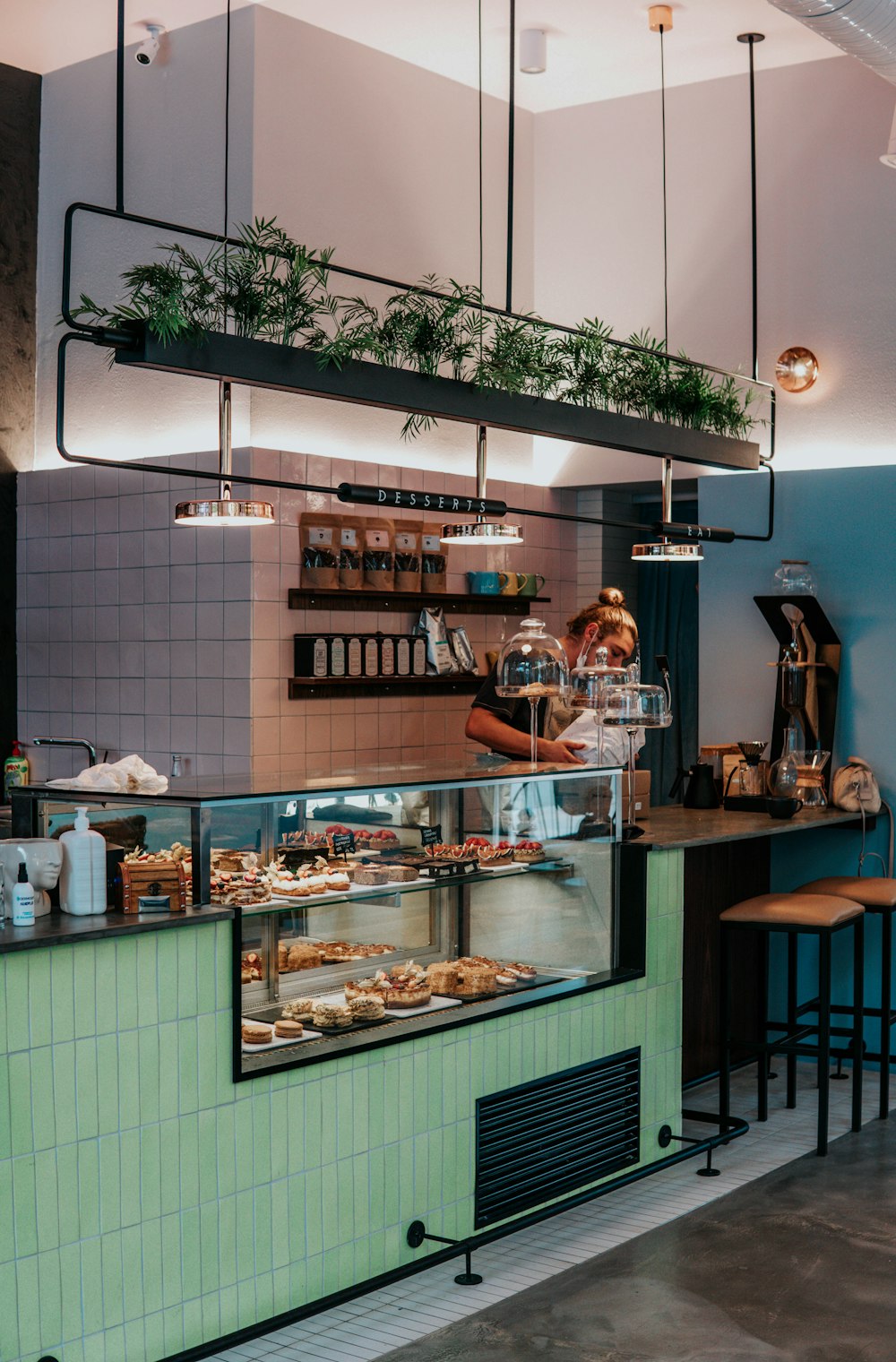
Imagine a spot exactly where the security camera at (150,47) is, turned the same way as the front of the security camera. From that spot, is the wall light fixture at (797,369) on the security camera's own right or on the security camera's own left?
on the security camera's own left

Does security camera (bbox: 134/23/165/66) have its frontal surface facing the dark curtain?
no

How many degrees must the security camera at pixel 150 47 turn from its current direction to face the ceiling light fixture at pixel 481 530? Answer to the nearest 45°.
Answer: approximately 90° to its left

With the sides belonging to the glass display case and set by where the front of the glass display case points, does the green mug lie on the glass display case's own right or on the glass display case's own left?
on the glass display case's own left

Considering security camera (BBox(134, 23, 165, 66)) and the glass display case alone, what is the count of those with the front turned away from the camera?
0

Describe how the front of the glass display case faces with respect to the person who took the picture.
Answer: facing the viewer and to the right of the viewer

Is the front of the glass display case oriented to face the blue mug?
no

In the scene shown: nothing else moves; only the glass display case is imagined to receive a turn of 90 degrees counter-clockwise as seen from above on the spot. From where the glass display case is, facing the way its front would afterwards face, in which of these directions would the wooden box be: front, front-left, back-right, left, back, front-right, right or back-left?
back
